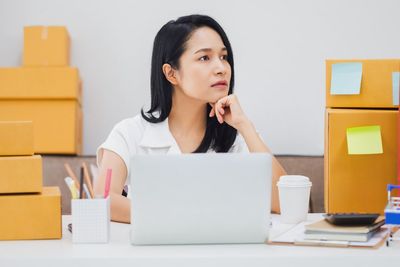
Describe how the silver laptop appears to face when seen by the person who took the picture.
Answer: facing away from the viewer

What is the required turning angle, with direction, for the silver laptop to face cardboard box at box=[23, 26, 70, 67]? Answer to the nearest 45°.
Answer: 0° — it already faces it

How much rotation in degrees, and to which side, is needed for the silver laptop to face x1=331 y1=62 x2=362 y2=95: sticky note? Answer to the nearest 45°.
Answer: approximately 45° to its right

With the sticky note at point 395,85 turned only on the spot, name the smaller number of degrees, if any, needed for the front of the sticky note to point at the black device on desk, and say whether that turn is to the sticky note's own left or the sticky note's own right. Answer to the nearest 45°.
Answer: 0° — it already faces it

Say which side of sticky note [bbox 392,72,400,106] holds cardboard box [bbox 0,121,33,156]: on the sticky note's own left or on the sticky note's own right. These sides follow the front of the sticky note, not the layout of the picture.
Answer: on the sticky note's own right

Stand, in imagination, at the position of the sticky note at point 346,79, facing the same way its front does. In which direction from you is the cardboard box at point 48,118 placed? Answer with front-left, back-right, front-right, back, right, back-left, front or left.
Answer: back-right

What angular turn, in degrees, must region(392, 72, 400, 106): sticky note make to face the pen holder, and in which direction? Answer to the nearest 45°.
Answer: approximately 45° to its right

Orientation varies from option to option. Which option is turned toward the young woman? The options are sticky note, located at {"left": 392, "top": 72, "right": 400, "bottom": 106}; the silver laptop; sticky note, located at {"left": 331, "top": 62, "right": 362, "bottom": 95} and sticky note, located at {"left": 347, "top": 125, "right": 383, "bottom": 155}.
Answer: the silver laptop

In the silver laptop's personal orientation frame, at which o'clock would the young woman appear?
The young woman is roughly at 12 o'clock from the silver laptop.

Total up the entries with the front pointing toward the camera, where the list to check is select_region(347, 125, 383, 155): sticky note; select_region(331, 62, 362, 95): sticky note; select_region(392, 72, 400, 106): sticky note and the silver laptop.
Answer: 3
